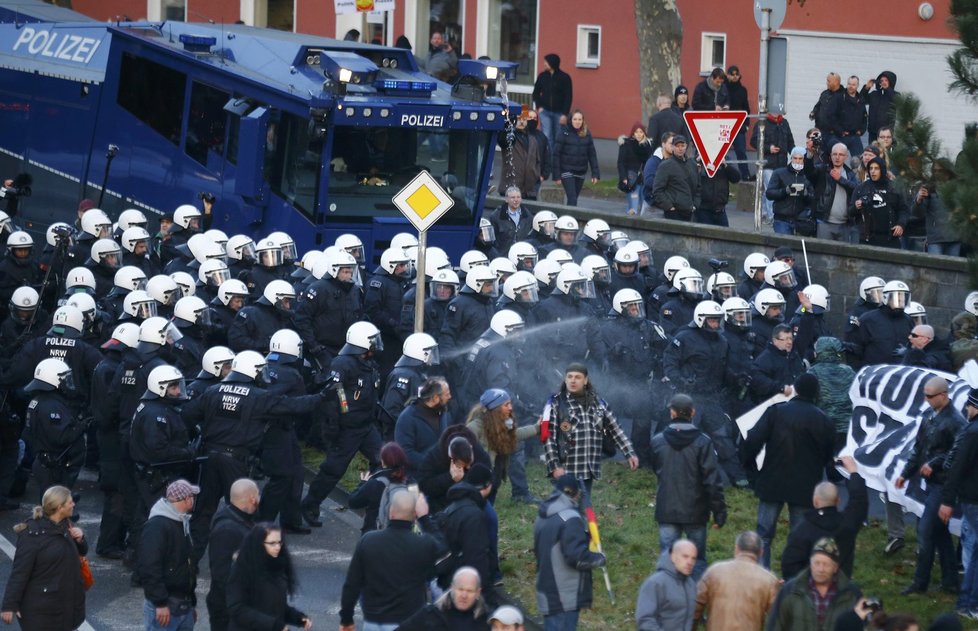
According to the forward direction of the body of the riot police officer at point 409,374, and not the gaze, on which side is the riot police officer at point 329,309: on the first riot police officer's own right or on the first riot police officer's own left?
on the first riot police officer's own left

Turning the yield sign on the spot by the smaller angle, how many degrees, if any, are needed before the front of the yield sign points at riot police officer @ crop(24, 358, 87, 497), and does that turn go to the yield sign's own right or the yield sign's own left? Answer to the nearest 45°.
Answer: approximately 45° to the yield sign's own right

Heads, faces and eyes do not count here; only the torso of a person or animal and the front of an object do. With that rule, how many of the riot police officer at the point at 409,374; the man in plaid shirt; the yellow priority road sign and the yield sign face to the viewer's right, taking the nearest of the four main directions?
1

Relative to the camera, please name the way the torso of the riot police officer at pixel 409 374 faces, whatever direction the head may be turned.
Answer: to the viewer's right

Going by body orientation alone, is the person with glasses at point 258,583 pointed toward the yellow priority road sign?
no

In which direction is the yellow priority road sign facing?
toward the camera

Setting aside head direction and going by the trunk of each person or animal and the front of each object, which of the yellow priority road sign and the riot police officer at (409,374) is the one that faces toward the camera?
the yellow priority road sign

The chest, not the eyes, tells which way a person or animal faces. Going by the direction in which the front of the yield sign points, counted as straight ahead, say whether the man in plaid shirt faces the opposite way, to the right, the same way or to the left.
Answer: the same way

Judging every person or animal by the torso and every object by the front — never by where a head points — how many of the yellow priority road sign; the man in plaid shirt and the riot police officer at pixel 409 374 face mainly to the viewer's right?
1

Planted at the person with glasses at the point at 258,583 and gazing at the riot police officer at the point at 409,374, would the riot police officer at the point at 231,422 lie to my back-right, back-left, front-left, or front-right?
front-left

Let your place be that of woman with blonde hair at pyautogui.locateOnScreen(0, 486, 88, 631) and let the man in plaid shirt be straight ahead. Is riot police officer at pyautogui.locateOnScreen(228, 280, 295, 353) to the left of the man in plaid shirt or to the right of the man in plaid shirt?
left

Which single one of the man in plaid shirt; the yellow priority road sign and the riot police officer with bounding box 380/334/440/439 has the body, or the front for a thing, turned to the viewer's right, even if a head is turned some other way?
the riot police officer

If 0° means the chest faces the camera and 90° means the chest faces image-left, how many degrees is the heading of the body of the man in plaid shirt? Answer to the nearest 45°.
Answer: approximately 0°

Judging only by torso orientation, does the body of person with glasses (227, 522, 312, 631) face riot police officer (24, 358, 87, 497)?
no

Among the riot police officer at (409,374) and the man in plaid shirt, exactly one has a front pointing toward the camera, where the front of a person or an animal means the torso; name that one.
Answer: the man in plaid shirt

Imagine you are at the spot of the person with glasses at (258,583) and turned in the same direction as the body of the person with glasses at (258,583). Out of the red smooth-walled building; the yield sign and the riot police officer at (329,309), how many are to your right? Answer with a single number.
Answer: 0

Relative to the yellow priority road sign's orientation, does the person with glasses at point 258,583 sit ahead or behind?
ahead

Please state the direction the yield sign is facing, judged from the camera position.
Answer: facing the viewer

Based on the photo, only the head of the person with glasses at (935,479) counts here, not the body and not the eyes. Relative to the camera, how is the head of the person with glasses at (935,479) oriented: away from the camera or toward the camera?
toward the camera

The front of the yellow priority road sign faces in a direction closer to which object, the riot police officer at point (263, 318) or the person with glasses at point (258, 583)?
the person with glasses
